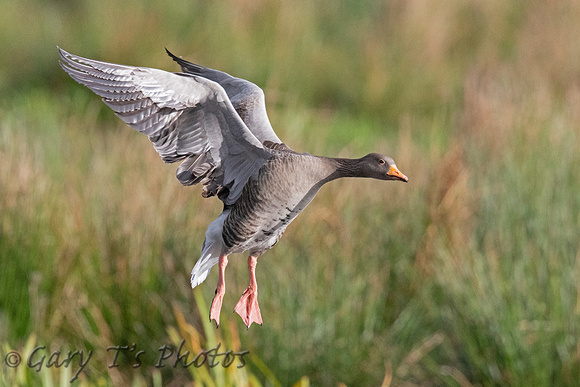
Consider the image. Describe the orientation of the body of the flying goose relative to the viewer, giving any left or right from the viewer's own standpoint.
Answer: facing to the right of the viewer
